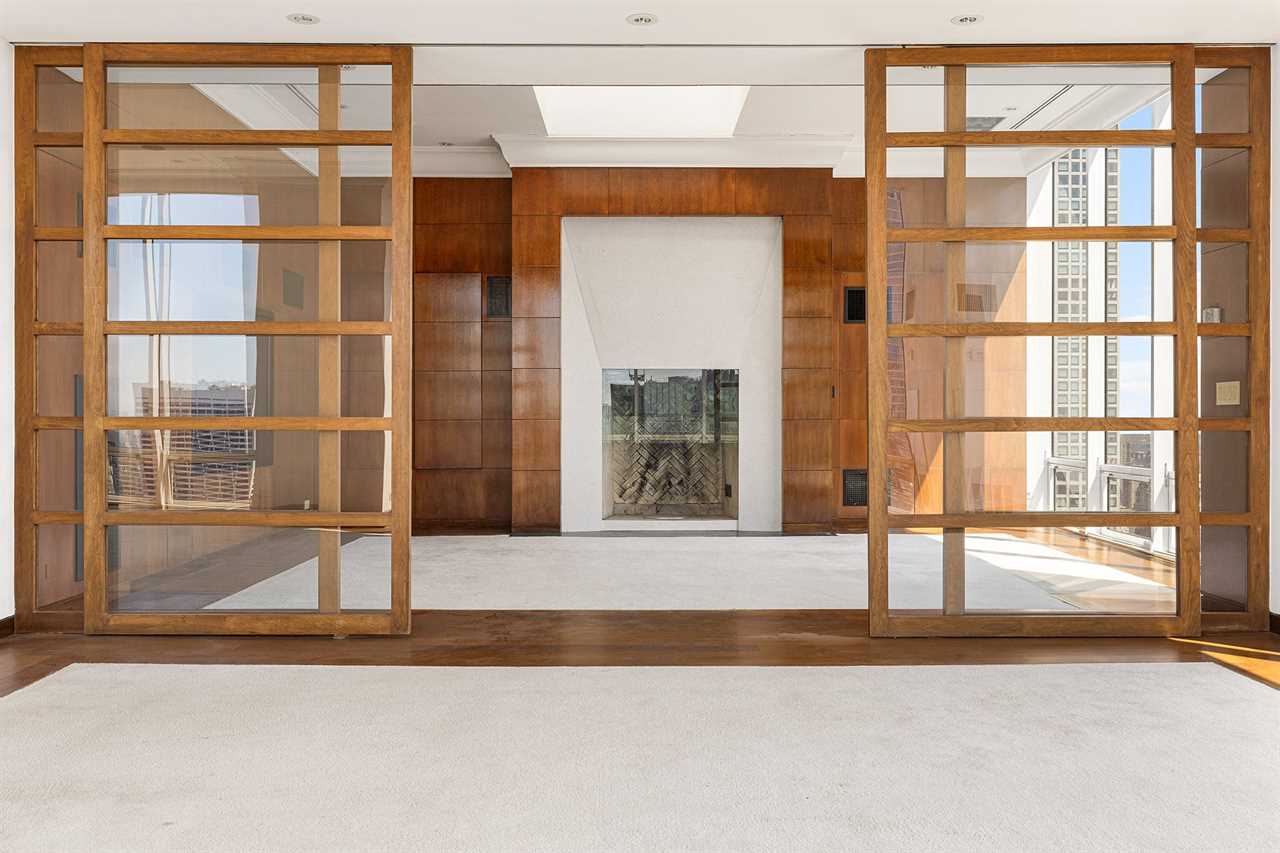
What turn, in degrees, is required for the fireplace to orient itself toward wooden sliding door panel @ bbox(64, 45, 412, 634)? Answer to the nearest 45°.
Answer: approximately 45° to its right

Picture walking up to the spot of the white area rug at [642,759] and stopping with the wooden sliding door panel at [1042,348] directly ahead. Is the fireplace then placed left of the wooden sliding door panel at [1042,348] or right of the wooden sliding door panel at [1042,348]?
left

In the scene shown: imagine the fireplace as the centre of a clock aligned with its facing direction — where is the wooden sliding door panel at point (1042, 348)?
The wooden sliding door panel is roughly at 11 o'clock from the fireplace.

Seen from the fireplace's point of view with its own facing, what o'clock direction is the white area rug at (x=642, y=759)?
The white area rug is roughly at 12 o'clock from the fireplace.

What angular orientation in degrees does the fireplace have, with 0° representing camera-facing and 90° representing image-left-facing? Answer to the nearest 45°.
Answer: approximately 0°

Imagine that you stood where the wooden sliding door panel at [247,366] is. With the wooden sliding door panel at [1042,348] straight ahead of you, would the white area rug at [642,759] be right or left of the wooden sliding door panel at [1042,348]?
right
